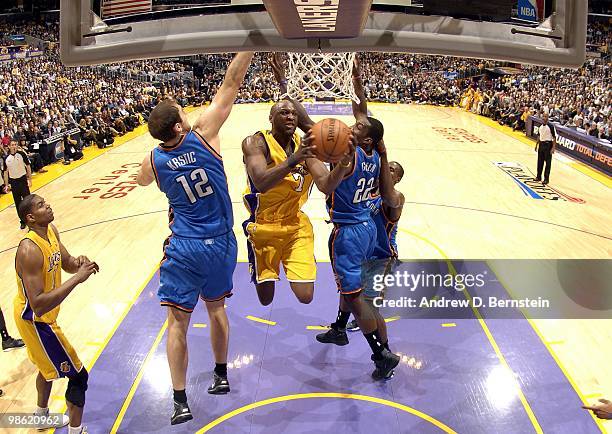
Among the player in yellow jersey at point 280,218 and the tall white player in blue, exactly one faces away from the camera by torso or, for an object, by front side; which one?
the tall white player in blue

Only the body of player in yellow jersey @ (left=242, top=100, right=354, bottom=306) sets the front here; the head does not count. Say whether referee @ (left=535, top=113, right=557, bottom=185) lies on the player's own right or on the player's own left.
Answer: on the player's own left

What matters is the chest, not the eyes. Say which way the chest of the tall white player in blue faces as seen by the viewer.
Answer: away from the camera

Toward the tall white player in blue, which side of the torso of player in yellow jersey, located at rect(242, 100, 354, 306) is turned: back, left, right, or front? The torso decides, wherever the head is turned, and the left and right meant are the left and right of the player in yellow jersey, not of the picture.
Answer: right

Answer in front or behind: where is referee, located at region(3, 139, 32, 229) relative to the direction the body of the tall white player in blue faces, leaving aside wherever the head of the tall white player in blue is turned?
in front

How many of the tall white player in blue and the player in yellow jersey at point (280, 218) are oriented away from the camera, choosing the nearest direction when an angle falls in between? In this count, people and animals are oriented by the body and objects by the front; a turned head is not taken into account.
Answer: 1

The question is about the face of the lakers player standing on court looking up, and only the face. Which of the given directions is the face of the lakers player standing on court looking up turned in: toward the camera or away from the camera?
toward the camera

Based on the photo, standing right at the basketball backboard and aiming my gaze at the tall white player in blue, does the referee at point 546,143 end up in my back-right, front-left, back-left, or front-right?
front-right
